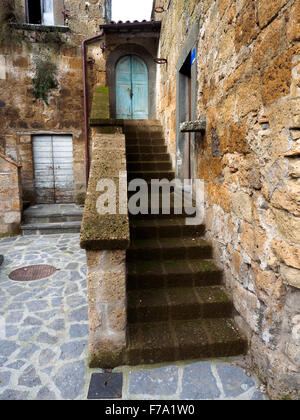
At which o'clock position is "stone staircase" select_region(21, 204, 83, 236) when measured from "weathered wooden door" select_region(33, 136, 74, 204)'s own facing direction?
The stone staircase is roughly at 12 o'clock from the weathered wooden door.

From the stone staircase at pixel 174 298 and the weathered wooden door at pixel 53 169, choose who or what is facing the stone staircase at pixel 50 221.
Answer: the weathered wooden door

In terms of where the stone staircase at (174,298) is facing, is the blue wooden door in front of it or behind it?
behind

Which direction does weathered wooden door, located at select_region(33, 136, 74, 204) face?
toward the camera

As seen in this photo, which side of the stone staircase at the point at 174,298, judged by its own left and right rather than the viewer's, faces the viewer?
front

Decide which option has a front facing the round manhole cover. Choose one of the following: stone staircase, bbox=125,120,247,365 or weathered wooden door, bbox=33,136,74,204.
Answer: the weathered wooden door

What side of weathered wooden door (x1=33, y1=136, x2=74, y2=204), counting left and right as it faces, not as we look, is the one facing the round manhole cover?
front

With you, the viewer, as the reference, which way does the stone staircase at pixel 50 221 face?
facing the viewer

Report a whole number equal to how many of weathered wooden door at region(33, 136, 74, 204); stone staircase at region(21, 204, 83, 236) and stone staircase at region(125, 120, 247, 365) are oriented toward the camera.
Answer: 3

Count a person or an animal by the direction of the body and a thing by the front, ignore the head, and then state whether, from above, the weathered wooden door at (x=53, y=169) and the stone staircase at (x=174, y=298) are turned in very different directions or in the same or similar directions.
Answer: same or similar directions
